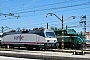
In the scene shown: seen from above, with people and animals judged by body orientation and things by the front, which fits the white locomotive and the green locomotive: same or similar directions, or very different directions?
same or similar directions

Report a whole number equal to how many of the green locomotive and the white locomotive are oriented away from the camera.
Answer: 0
